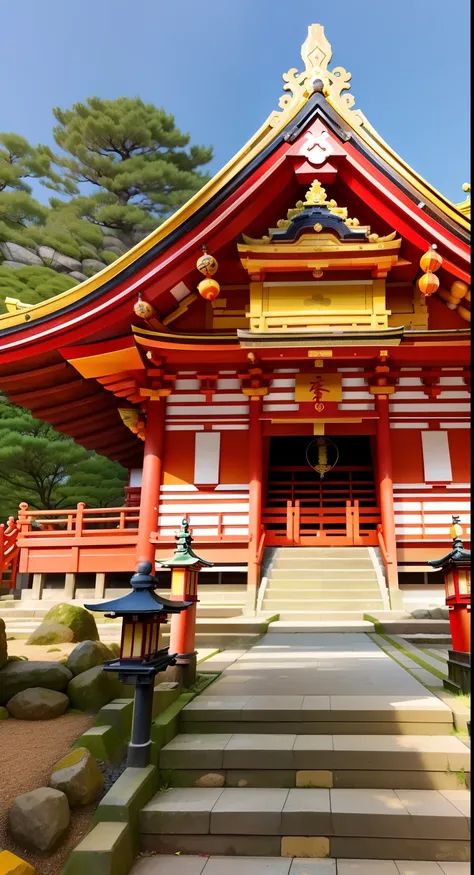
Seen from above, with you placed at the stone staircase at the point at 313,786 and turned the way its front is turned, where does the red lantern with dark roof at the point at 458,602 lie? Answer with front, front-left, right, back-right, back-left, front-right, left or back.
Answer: back-left

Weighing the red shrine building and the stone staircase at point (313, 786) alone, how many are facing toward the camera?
2

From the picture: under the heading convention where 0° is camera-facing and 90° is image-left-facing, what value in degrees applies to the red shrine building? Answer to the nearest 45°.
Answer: approximately 0°

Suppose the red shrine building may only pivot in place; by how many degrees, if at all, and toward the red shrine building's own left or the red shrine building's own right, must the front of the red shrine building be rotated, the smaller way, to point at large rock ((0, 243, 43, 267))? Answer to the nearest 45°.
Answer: approximately 135° to the red shrine building's own right

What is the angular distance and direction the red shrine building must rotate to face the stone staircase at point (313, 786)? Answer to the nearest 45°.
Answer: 0° — it already faces it

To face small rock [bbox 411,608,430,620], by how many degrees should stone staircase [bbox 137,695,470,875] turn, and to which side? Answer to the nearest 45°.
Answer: approximately 180°

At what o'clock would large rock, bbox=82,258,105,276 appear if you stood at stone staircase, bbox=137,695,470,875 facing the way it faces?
The large rock is roughly at 5 o'clock from the stone staircase.

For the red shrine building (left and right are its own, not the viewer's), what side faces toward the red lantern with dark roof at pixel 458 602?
front

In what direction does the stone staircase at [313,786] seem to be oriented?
toward the camera
